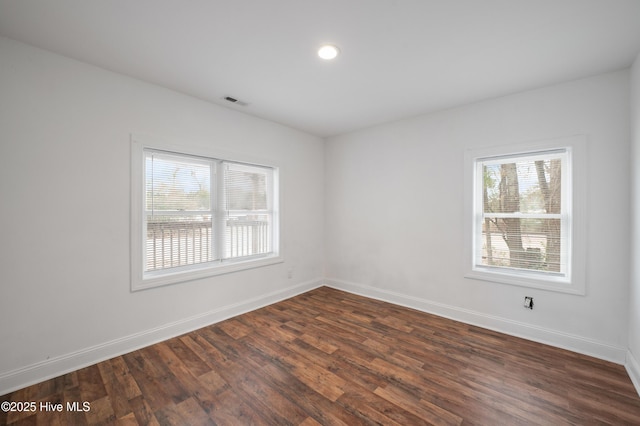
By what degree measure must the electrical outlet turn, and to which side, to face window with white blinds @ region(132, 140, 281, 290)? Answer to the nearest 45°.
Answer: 0° — it already faces it

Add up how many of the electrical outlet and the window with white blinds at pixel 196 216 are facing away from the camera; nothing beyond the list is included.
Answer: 0

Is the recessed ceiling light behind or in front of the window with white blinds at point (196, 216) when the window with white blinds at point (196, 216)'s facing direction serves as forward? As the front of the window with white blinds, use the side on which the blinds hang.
in front

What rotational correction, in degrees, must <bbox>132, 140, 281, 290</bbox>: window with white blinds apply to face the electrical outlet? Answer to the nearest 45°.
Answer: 0° — it already faces it

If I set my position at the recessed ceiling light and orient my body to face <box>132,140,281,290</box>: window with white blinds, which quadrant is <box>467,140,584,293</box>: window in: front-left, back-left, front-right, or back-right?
back-right

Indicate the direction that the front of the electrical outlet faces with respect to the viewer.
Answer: facing the viewer and to the left of the viewer

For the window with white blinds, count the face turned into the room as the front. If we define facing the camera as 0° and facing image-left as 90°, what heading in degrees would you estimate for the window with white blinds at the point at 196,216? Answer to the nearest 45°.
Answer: approximately 315°

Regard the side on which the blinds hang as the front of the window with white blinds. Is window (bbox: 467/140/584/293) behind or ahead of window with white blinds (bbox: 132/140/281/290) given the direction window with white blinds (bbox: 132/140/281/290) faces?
ahead
